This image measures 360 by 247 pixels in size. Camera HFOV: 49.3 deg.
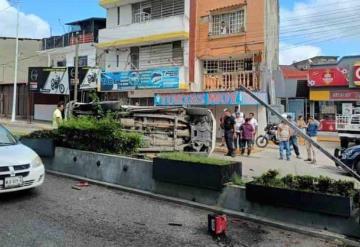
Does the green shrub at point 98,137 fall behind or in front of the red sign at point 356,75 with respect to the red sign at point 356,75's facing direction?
in front

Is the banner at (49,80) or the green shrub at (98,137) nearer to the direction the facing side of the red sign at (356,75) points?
the green shrub

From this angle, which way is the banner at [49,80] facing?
toward the camera

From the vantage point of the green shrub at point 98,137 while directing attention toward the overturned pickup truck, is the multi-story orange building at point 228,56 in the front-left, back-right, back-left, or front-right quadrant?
front-left

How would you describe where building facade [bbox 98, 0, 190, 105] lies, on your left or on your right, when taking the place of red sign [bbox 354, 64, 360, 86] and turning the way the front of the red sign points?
on your right

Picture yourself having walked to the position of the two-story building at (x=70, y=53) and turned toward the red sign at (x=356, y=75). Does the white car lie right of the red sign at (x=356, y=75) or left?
right

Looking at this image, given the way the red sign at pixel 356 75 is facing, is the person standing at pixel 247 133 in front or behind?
in front

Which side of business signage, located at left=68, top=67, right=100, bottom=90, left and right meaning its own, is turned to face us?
front

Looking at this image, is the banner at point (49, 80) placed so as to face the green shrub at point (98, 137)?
yes

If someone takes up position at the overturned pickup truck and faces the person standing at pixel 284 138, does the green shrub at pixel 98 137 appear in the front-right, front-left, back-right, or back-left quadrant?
back-right

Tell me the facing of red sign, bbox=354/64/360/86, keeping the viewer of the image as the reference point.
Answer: facing the viewer

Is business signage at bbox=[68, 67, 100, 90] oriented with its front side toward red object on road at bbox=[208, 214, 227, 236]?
yes

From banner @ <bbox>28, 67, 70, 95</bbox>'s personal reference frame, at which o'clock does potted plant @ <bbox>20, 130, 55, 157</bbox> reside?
The potted plant is roughly at 12 o'clock from the banner.
